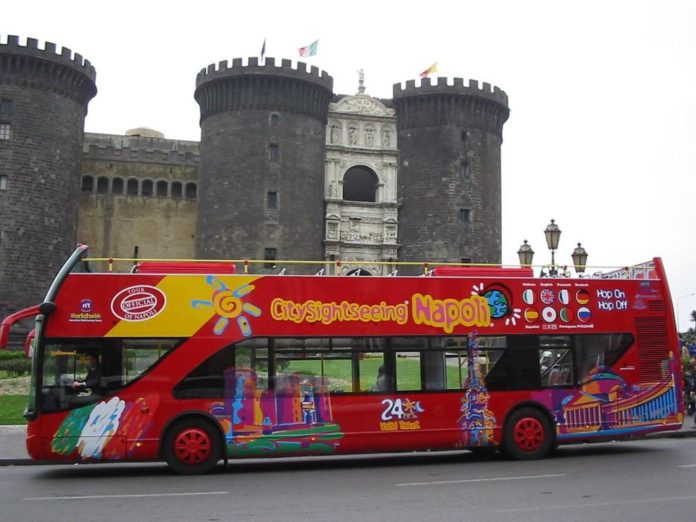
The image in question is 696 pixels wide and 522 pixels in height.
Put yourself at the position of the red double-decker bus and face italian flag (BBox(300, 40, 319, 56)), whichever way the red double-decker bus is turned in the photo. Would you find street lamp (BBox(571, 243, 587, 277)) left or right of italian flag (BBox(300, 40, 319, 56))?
right

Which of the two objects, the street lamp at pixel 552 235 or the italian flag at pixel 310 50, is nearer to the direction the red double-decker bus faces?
the italian flag

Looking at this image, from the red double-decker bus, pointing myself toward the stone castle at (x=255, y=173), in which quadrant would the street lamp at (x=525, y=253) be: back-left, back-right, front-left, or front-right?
front-right

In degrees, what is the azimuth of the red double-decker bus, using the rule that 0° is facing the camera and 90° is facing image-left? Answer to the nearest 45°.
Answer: approximately 90°

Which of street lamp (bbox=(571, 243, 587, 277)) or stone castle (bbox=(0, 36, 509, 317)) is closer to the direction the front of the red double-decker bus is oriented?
the stone castle

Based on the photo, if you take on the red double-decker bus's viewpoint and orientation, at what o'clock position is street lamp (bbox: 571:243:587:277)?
The street lamp is roughly at 4 o'clock from the red double-decker bus.

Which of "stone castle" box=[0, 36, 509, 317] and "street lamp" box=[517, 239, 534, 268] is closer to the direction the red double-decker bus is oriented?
the stone castle

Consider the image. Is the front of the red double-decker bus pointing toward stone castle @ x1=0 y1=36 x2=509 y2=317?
no

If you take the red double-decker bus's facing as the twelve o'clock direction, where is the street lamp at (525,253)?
The street lamp is roughly at 4 o'clock from the red double-decker bus.

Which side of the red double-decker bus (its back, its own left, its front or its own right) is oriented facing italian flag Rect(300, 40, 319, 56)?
right
